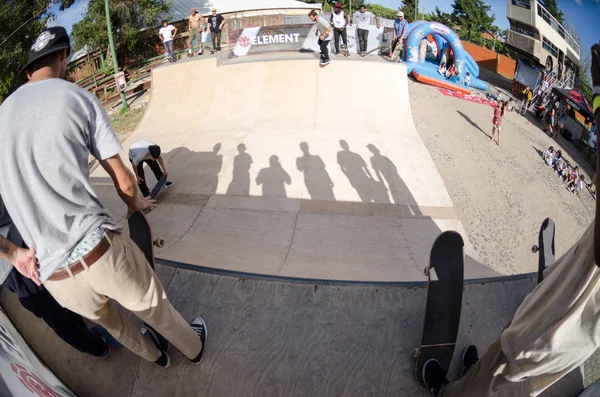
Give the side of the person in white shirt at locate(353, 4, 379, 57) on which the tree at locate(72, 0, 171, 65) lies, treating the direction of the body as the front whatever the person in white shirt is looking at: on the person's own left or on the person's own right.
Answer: on the person's own right

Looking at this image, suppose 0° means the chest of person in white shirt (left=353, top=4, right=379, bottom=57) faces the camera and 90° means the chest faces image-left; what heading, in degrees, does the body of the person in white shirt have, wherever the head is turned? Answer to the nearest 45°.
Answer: approximately 0°

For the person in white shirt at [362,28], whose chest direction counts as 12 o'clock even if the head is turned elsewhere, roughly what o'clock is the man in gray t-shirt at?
The man in gray t-shirt is roughly at 12 o'clock from the person in white shirt.

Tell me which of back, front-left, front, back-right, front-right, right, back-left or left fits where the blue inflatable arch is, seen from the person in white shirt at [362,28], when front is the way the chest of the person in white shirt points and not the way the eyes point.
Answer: back-left

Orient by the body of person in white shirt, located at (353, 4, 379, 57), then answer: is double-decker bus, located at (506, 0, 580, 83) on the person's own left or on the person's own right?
on the person's own left

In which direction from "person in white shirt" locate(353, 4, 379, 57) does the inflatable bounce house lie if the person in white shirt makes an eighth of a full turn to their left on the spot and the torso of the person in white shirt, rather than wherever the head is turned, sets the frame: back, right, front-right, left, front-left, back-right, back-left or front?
left

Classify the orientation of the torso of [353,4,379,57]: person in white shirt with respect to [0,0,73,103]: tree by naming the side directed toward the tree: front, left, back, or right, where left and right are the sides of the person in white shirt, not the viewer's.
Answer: right
